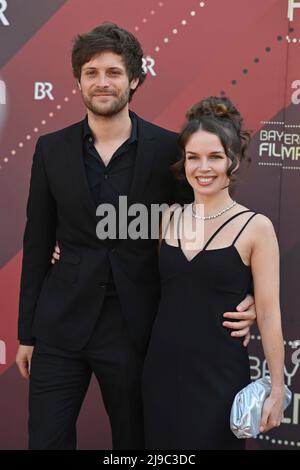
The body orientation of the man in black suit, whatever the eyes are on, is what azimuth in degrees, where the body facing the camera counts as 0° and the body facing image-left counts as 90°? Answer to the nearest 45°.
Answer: approximately 0°
